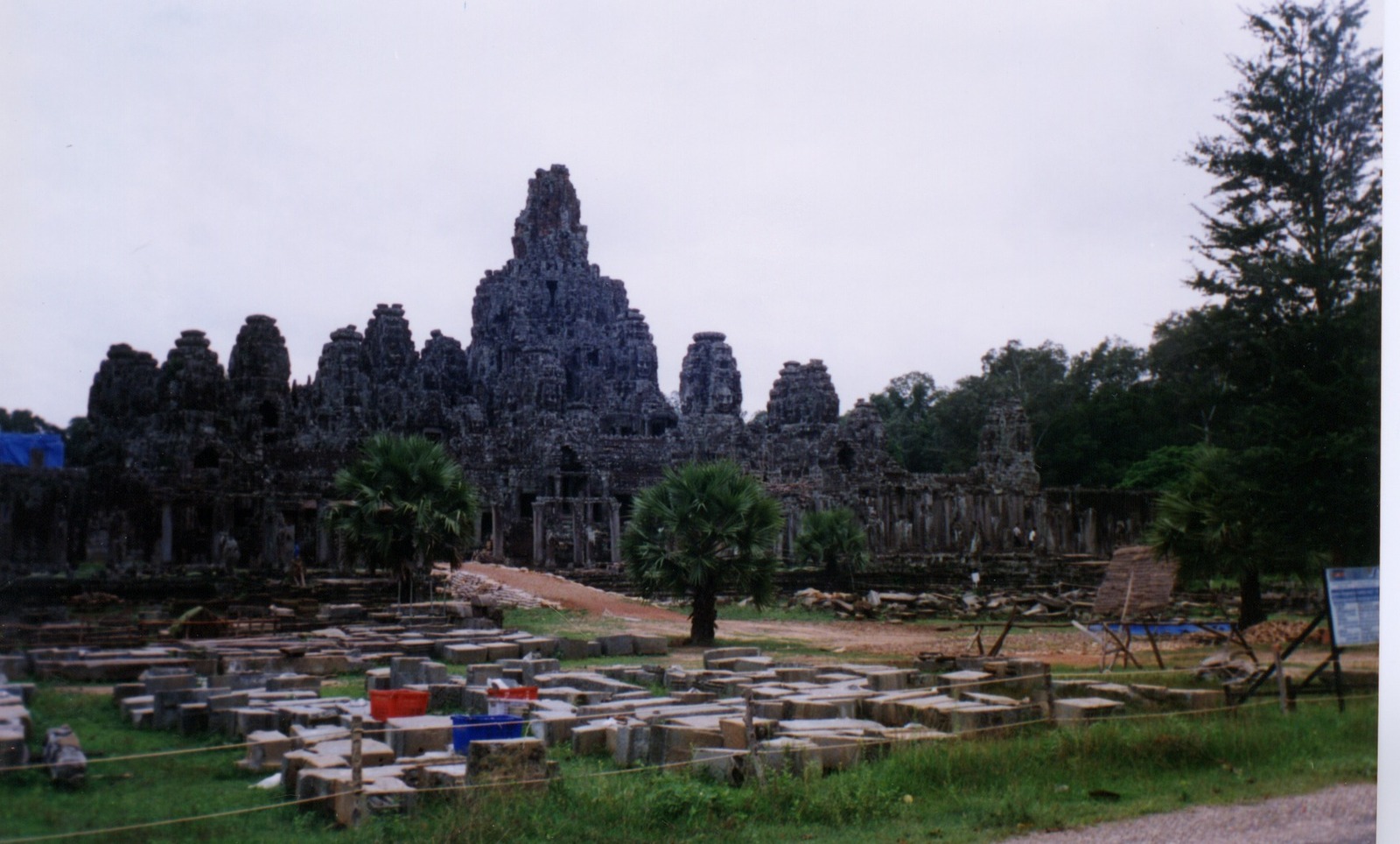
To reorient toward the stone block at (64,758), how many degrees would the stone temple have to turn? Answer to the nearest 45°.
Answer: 0° — it already faces it

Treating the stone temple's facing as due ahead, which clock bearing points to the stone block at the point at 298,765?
The stone block is roughly at 12 o'clock from the stone temple.

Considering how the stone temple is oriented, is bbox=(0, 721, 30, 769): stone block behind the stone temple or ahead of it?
ahead

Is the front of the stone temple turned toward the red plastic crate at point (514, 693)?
yes

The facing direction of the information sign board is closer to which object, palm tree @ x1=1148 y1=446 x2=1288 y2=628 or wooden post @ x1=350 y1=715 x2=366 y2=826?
the wooden post

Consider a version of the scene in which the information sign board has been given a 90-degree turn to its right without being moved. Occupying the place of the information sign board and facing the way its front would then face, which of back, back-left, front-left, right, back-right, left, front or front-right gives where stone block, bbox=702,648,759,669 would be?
front

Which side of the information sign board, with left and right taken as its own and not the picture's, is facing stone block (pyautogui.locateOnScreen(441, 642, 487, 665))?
right

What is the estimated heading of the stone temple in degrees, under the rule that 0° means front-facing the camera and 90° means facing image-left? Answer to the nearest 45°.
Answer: approximately 0°

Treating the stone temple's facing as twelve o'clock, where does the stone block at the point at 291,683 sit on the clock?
The stone block is roughly at 12 o'clock from the stone temple.

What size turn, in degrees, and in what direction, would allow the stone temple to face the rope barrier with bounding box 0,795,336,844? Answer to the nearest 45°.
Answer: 0° — it already faces it

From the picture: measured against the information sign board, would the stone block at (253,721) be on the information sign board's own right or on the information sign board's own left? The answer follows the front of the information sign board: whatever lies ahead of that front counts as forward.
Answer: on the information sign board's own right

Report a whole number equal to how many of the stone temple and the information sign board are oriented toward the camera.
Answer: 2

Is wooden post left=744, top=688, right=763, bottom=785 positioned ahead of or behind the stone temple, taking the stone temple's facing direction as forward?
ahead

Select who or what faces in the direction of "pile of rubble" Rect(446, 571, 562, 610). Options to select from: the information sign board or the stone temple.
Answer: the stone temple

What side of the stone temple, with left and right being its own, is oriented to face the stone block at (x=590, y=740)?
front
